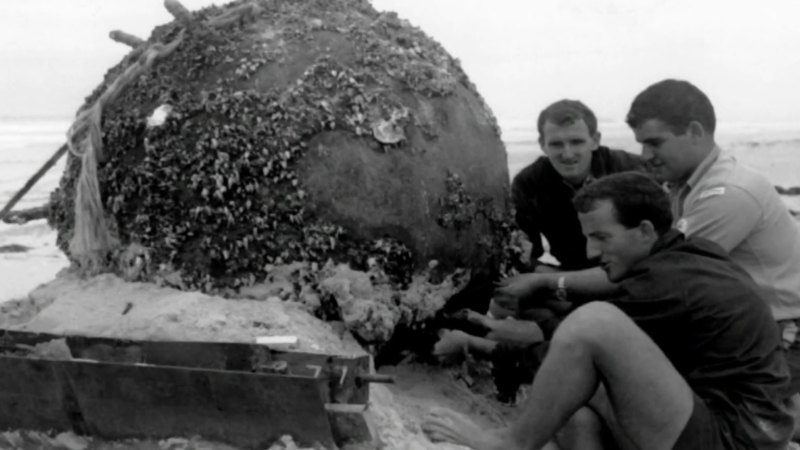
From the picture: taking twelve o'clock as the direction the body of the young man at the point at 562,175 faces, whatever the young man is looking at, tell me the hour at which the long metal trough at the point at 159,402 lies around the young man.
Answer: The long metal trough is roughly at 1 o'clock from the young man.

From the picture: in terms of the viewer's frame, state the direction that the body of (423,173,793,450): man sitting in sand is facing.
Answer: to the viewer's left

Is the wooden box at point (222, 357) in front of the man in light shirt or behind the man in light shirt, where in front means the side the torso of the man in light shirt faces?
in front

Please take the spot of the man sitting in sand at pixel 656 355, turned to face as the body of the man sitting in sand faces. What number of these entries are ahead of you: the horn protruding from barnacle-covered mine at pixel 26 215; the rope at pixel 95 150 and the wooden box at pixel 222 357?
3

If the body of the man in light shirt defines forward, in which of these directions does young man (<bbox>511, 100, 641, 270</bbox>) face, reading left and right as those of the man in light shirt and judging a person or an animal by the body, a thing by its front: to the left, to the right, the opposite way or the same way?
to the left

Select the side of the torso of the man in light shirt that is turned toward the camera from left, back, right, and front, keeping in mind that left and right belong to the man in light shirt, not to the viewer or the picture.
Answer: left

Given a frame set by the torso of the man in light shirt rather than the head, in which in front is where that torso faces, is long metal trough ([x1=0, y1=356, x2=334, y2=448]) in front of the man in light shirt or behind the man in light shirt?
in front

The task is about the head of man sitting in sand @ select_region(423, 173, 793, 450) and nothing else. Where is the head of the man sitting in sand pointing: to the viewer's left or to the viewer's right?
to the viewer's left

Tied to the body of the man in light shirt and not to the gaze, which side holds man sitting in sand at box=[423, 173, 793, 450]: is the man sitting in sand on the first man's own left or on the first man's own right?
on the first man's own left

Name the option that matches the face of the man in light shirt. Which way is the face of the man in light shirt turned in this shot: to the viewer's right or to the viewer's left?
to the viewer's left

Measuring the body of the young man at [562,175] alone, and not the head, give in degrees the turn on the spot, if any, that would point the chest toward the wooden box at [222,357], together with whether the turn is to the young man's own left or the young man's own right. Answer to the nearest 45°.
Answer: approximately 45° to the young man's own right

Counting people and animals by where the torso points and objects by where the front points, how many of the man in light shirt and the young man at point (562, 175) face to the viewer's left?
1

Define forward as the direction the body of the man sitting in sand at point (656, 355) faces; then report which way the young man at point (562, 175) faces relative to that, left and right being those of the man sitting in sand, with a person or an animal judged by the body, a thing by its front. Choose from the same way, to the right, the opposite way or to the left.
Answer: to the left

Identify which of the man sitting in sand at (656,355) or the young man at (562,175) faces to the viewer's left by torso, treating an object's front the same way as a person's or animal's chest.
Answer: the man sitting in sand

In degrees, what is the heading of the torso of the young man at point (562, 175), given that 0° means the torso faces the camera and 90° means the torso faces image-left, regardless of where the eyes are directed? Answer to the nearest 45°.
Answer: approximately 0°
